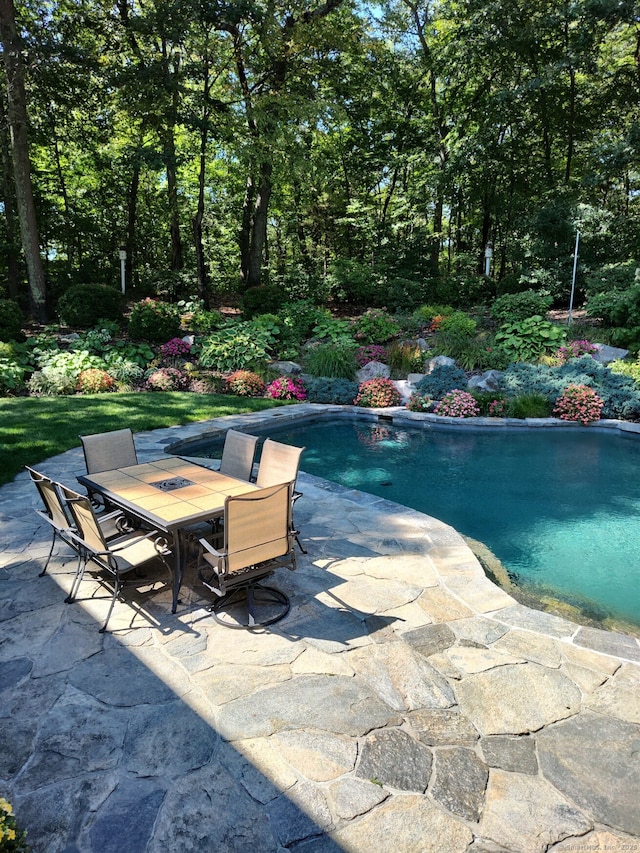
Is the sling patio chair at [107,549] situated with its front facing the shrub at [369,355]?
yes

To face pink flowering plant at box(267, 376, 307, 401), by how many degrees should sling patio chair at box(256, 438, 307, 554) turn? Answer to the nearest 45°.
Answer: approximately 135° to its right

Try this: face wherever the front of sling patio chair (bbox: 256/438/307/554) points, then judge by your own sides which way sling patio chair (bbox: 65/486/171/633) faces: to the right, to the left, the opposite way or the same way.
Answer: the opposite way

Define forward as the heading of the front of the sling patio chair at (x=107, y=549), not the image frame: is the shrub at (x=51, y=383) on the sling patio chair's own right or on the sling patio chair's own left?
on the sling patio chair's own left

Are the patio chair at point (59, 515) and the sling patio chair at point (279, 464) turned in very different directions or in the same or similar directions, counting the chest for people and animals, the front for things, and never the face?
very different directions

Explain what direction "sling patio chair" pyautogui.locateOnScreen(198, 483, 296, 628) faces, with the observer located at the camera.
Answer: facing away from the viewer and to the left of the viewer

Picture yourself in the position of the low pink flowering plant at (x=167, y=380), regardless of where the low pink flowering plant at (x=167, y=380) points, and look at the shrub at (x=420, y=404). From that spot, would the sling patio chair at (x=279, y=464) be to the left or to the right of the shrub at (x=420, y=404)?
right

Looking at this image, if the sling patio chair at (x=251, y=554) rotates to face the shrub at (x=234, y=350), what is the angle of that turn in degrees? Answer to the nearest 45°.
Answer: approximately 45° to its right

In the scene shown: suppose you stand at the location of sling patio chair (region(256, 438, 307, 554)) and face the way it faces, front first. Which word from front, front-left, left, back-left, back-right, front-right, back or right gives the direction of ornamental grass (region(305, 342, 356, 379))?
back-right

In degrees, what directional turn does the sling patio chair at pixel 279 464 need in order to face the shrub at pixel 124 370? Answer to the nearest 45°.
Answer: approximately 90° to its right

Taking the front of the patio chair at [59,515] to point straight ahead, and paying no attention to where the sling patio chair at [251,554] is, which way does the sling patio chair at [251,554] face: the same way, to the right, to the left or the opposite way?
to the left

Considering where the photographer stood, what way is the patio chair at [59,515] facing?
facing away from the viewer and to the right of the viewer

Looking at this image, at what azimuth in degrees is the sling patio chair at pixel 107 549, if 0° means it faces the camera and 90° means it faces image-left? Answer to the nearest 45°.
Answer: approximately 225°

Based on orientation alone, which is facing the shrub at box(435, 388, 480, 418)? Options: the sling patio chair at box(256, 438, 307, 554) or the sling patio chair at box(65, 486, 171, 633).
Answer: the sling patio chair at box(65, 486, 171, 633)

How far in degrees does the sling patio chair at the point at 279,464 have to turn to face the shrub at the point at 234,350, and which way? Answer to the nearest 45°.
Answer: approximately 135° to its right
